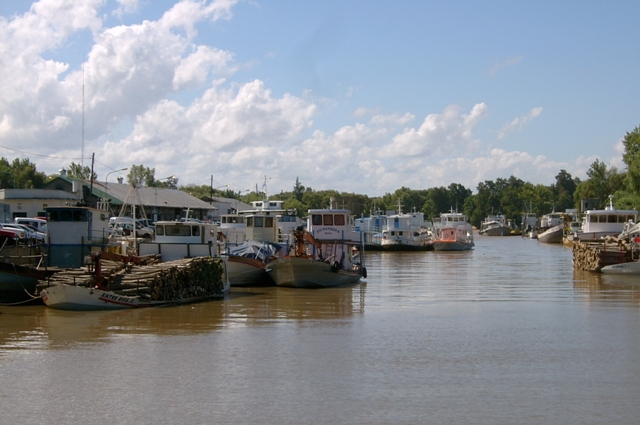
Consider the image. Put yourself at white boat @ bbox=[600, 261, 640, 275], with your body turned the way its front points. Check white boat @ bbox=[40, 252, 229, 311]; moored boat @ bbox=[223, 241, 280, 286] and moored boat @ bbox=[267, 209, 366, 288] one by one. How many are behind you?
0

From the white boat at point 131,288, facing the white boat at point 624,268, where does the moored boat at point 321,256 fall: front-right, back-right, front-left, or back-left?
front-left

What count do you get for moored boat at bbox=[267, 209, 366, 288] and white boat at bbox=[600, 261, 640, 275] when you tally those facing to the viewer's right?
0

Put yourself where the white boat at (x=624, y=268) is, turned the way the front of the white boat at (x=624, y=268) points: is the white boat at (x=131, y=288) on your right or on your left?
on your left

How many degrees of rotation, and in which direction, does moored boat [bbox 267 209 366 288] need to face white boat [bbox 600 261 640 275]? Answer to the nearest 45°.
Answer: approximately 135° to its left

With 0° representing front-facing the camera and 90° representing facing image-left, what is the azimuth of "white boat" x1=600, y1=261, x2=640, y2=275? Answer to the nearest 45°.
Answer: approximately 90°

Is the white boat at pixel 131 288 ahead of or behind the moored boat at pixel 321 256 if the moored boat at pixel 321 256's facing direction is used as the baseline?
ahead

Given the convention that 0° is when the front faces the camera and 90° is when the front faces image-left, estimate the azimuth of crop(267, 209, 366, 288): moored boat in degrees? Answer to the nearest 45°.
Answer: approximately 45°

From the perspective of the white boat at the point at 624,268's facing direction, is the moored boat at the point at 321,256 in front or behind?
in front
